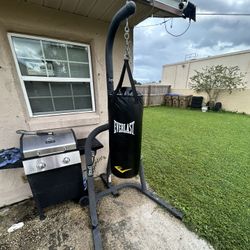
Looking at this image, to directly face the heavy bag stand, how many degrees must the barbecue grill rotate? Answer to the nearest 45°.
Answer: approximately 45° to its left

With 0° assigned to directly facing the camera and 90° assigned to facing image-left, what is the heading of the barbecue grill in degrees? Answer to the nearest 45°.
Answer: approximately 0°

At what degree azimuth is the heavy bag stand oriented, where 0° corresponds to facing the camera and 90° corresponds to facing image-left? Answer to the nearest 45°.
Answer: approximately 315°

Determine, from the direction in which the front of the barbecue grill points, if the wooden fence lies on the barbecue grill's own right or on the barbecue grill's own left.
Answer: on the barbecue grill's own left

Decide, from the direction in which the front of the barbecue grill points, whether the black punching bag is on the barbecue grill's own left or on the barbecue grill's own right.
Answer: on the barbecue grill's own left
